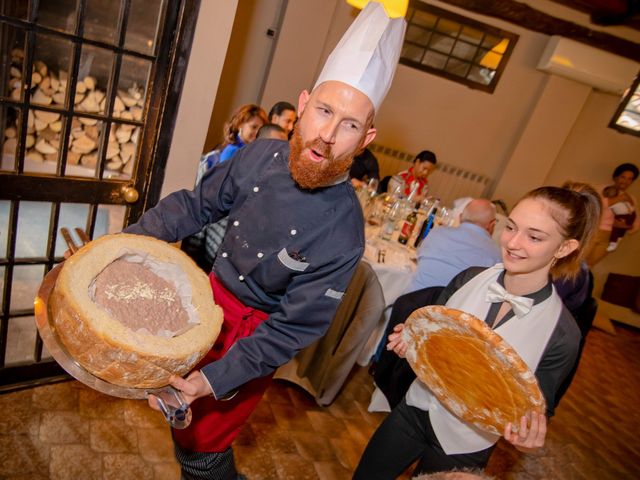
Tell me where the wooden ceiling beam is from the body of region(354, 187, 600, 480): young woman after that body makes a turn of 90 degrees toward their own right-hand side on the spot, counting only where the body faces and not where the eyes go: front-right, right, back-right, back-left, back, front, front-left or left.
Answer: front-right

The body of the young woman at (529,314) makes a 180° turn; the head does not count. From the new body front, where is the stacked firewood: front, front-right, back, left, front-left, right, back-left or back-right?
back-left

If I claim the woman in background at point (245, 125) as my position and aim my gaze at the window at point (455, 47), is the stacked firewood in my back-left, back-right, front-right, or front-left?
back-left

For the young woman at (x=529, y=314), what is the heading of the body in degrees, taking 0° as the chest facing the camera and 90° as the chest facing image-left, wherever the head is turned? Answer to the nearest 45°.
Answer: approximately 45°

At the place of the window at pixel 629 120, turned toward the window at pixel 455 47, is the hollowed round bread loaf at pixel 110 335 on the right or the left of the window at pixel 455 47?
left

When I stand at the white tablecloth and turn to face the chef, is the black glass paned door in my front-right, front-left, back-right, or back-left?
front-right

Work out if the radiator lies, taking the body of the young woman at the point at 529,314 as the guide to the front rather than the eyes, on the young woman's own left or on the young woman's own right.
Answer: on the young woman's own right

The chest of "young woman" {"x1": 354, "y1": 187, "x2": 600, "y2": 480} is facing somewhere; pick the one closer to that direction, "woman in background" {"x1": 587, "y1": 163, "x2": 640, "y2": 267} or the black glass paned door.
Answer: the black glass paned door

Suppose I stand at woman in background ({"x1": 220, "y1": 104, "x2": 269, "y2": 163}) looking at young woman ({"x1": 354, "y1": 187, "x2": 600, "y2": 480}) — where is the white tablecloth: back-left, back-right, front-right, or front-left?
front-left

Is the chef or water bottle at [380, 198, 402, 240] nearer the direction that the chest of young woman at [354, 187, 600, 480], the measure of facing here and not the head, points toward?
the chef

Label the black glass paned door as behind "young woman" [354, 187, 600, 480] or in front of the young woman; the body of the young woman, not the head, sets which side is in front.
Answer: in front

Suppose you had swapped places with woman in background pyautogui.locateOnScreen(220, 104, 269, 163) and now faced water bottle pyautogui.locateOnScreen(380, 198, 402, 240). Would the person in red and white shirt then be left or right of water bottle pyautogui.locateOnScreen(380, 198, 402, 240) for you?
left

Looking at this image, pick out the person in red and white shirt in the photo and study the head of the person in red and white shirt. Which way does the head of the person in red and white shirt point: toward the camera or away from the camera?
toward the camera

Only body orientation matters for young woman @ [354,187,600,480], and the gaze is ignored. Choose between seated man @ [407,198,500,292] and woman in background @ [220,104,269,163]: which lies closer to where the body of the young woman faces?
the woman in background

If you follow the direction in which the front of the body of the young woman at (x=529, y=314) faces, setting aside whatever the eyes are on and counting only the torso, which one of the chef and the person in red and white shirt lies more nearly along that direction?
the chef

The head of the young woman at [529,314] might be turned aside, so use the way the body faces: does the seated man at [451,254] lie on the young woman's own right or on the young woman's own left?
on the young woman's own right
